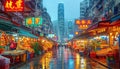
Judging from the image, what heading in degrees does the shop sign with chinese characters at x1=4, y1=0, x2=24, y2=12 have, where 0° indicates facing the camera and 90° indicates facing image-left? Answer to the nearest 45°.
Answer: approximately 0°
